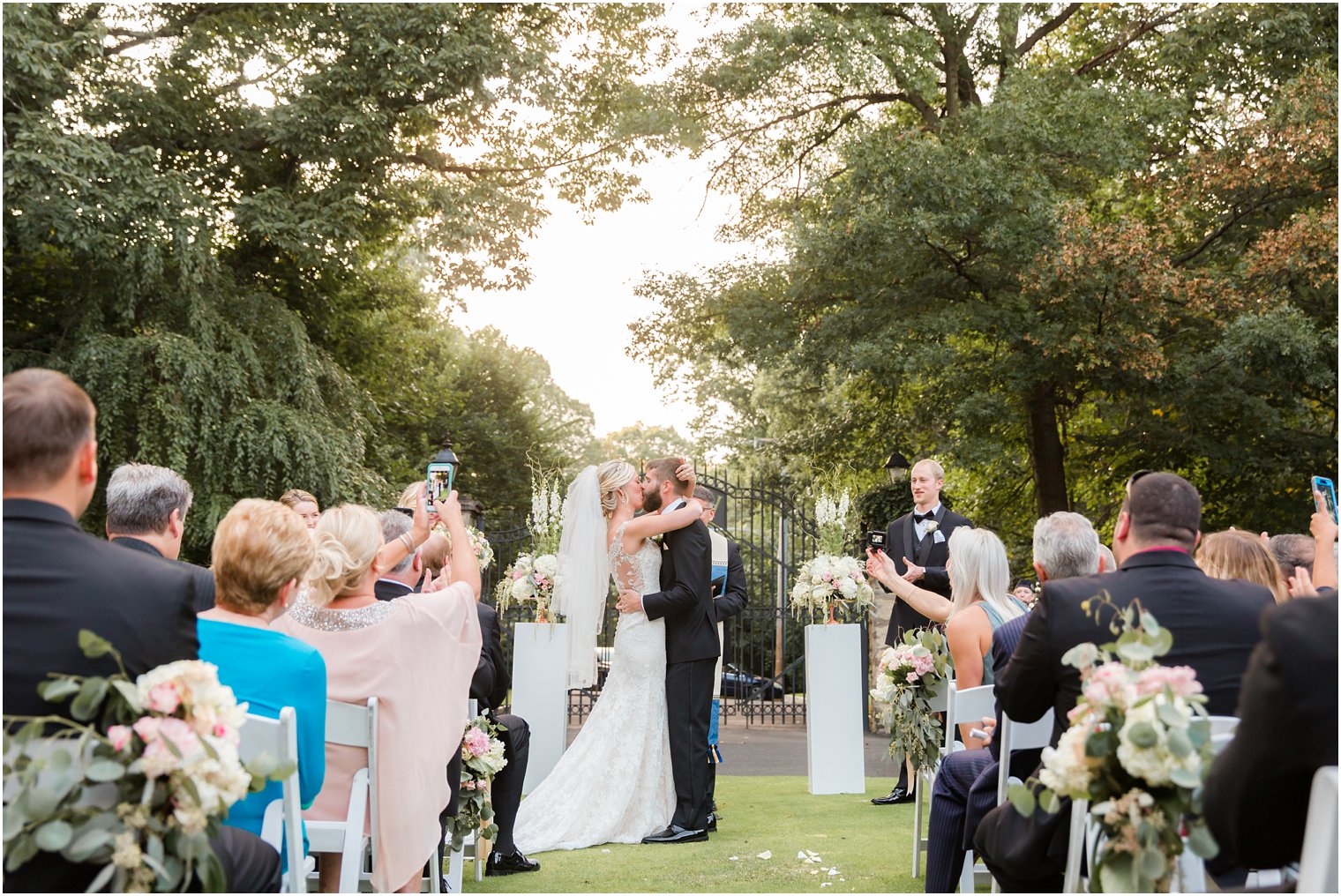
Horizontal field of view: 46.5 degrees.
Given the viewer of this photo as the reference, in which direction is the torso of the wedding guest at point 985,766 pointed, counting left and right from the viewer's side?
facing away from the viewer and to the left of the viewer

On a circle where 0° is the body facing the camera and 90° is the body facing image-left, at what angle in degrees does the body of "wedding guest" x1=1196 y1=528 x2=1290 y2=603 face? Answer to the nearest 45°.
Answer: approximately 180°

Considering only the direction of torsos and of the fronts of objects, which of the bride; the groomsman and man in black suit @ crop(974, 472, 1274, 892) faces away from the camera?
the man in black suit

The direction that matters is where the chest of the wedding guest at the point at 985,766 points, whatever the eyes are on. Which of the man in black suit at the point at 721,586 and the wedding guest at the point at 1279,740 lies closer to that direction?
the man in black suit

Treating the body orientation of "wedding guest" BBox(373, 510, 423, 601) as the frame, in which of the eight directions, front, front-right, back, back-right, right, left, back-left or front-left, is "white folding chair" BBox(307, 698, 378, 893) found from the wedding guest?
back-right

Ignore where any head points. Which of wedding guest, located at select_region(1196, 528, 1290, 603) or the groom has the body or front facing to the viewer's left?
the groom

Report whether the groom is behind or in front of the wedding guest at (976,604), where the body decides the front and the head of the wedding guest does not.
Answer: in front

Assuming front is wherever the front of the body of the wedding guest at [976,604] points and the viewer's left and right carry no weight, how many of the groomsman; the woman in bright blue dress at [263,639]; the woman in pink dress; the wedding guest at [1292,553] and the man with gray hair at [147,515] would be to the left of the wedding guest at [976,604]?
3

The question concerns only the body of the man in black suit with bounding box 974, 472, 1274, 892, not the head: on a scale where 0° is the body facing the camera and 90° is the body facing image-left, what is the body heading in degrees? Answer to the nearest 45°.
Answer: approximately 180°

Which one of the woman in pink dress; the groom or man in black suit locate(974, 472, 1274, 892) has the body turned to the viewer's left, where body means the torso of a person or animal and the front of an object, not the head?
the groom

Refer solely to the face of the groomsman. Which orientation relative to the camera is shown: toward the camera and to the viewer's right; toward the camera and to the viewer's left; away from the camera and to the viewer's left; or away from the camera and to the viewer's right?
toward the camera and to the viewer's left

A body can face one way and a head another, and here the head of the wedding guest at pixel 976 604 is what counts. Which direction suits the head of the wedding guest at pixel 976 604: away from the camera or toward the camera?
away from the camera

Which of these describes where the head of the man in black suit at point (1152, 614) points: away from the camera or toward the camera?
away from the camera
